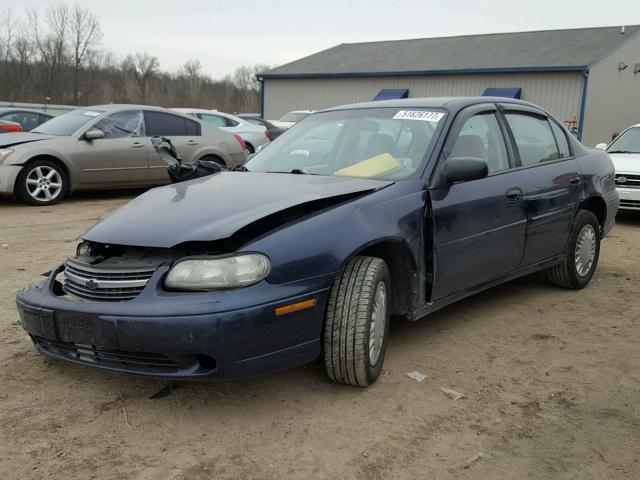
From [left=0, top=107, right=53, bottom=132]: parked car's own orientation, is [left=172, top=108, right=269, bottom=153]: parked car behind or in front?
behind

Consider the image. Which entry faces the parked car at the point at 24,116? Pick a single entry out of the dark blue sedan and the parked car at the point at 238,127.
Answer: the parked car at the point at 238,127

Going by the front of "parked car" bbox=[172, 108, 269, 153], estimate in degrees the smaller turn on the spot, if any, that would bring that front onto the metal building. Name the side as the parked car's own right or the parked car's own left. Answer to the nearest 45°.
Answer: approximately 135° to the parked car's own right

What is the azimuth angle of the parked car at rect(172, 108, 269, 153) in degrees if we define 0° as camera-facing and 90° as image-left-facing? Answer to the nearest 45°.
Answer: approximately 90°

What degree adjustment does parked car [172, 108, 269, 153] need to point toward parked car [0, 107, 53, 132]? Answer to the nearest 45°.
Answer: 0° — it already faces it

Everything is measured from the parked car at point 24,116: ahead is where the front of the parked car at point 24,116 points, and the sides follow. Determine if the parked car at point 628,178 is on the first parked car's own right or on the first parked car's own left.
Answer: on the first parked car's own left

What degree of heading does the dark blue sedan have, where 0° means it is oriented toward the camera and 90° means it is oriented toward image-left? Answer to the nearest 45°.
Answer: approximately 45°

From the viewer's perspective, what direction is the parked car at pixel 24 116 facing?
to the viewer's left

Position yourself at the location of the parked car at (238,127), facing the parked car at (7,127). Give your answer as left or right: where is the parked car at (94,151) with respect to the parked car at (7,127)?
left

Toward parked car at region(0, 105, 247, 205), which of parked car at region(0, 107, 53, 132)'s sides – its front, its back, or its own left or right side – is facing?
left
